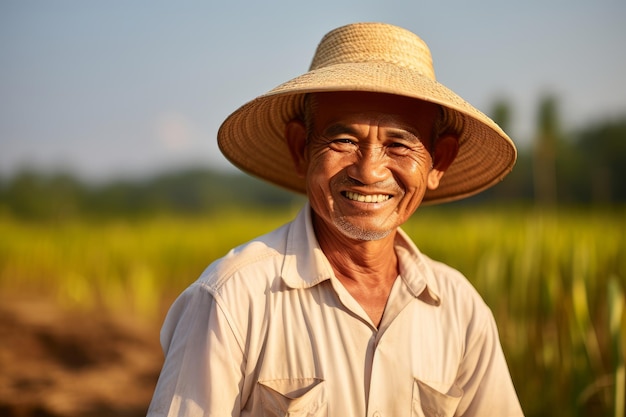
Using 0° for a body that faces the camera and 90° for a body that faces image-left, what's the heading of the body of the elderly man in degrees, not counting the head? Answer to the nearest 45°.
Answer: approximately 0°

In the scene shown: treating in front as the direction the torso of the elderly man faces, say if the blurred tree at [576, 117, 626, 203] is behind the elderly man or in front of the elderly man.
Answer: behind
